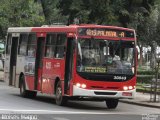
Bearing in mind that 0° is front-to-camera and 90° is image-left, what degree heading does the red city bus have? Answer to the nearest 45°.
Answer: approximately 315°

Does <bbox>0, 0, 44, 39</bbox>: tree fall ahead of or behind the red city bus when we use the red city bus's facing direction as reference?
behind
